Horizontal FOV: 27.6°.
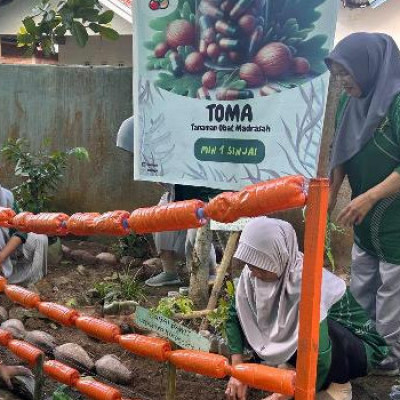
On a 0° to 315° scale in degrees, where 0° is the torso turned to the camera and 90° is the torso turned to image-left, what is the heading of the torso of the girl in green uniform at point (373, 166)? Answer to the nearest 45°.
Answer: approximately 45°

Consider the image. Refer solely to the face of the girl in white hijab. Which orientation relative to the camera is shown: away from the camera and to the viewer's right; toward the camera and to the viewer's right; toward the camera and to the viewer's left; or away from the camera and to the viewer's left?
toward the camera and to the viewer's left

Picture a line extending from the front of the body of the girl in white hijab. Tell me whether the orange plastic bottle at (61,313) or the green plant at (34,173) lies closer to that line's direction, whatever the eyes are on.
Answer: the orange plastic bottle

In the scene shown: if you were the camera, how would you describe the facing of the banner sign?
facing the viewer

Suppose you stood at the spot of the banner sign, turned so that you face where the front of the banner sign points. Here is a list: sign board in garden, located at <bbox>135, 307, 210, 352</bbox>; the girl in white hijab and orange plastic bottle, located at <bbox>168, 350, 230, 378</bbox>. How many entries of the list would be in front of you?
3

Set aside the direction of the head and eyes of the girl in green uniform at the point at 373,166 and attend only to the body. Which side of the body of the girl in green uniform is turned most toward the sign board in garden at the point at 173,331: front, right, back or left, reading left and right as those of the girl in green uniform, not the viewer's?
front

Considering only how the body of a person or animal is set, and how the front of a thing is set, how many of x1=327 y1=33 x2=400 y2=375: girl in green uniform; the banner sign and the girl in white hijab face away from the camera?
0

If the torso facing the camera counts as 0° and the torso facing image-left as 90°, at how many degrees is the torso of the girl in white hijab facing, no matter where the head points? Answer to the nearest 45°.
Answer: approximately 45°

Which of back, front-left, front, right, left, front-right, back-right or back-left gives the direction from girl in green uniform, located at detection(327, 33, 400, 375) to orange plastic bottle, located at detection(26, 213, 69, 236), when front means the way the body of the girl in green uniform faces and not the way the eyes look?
front
